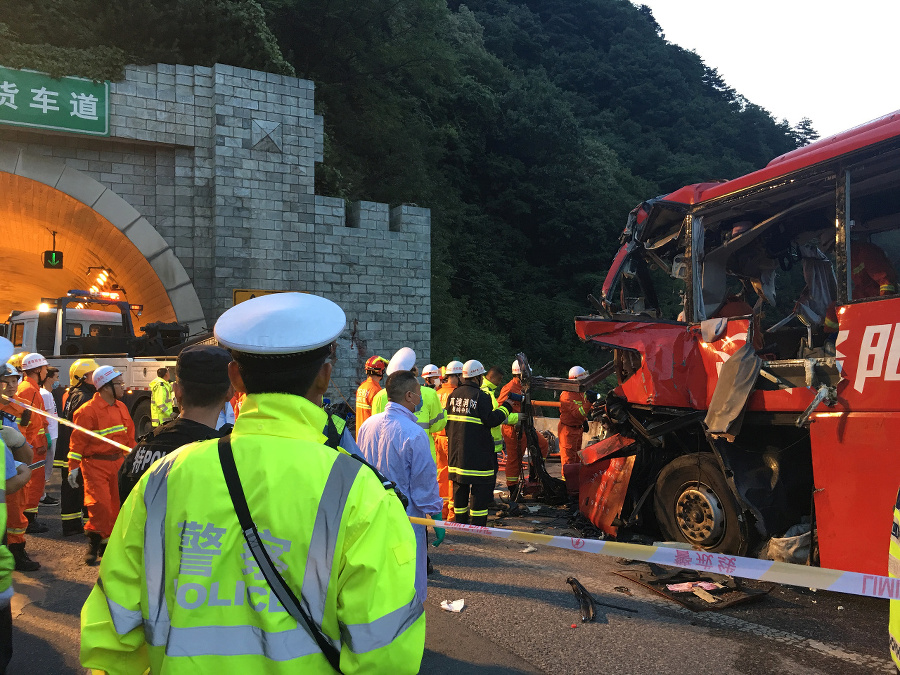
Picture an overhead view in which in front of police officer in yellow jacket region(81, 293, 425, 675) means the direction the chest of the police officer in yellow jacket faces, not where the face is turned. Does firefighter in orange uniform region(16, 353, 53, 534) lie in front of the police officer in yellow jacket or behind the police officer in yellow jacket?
in front

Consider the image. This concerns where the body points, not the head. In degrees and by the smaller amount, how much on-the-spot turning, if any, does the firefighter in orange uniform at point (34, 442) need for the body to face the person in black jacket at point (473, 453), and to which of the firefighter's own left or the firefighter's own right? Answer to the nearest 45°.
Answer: approximately 45° to the firefighter's own right

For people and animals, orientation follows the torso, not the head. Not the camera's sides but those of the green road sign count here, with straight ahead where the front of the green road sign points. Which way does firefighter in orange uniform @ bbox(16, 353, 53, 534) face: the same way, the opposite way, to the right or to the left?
to the left

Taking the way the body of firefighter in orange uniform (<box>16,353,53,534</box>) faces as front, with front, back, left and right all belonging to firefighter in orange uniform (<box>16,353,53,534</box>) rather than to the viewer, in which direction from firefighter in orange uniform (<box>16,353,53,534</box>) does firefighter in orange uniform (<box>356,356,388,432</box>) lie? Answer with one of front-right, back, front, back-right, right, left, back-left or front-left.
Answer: front

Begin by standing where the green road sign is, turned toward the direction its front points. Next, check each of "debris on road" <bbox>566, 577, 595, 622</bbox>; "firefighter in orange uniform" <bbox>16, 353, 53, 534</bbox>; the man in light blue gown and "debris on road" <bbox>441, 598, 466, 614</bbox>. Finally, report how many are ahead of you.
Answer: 4

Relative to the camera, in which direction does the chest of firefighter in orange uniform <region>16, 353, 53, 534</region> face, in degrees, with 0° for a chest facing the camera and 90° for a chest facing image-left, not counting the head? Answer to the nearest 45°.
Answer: approximately 270°

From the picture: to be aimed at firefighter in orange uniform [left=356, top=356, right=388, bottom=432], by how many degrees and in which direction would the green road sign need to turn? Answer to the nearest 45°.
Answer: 0° — it already faces them

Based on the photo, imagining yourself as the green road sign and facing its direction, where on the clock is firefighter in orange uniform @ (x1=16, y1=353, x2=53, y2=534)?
The firefighter in orange uniform is roughly at 12 o'clock from the green road sign.

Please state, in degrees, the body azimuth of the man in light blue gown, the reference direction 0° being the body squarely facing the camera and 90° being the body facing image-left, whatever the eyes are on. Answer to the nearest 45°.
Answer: approximately 225°

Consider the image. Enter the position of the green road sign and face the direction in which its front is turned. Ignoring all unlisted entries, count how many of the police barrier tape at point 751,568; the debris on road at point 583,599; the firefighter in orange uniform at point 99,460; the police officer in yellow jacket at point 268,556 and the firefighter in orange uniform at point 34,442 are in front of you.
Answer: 5

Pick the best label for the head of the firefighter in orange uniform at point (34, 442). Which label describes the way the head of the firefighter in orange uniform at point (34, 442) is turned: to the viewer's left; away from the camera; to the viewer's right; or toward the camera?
to the viewer's right

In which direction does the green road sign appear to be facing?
toward the camera

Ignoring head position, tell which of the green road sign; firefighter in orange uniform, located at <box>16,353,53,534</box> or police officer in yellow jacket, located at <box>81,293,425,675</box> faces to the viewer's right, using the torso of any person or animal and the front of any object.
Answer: the firefighter in orange uniform

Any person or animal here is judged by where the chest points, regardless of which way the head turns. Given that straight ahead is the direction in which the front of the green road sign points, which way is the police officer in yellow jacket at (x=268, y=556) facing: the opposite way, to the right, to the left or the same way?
the opposite way

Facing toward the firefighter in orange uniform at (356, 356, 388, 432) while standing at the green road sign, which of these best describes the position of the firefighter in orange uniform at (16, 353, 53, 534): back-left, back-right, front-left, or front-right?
front-right

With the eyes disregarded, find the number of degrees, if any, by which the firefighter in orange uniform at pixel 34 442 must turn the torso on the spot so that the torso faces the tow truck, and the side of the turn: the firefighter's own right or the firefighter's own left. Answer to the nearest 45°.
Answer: approximately 90° to the firefighter's own left

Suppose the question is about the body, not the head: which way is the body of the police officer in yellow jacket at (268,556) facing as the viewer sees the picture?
away from the camera

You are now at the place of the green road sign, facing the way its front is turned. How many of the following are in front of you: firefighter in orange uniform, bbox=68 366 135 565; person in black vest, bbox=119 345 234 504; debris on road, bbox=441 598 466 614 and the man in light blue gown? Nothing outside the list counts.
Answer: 4

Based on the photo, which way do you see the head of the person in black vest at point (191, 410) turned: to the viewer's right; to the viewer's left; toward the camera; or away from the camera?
away from the camera

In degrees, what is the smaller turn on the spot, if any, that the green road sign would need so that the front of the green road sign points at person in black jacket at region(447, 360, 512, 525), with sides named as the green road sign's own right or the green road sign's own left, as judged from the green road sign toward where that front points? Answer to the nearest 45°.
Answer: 0° — it already faces them
